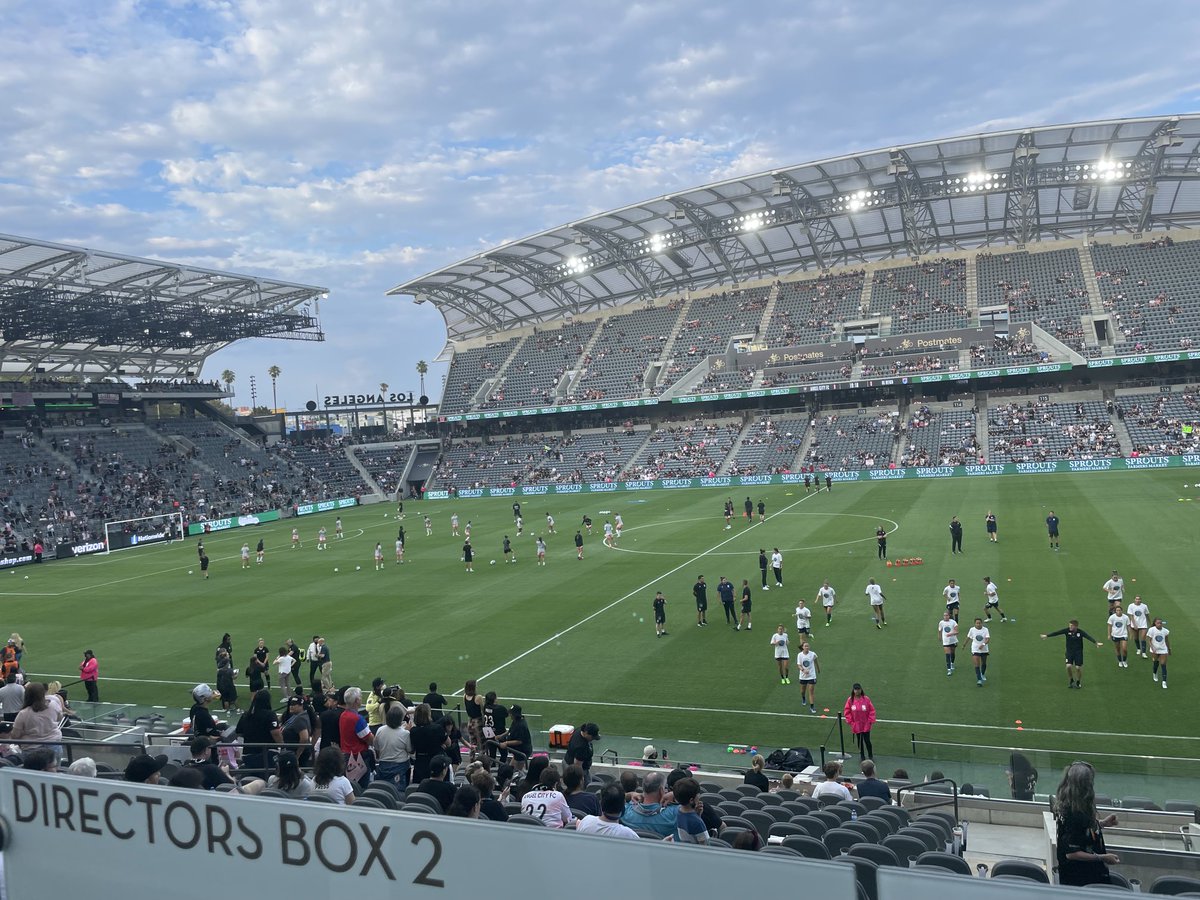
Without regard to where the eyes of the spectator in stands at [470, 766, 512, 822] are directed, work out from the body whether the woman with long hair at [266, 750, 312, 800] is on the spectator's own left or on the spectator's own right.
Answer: on the spectator's own left

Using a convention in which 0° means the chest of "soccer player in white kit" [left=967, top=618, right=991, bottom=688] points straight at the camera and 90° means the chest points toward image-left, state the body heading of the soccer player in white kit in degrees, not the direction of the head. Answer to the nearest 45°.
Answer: approximately 0°

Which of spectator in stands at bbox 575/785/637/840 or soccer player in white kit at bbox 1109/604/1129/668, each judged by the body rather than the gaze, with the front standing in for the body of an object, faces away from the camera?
the spectator in stands

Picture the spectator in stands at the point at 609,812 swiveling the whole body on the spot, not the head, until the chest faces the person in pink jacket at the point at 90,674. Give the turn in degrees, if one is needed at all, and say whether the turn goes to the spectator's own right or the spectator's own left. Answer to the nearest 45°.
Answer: approximately 45° to the spectator's own left

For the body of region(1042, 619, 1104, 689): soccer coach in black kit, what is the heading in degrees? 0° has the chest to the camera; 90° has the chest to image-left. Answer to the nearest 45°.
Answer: approximately 0°

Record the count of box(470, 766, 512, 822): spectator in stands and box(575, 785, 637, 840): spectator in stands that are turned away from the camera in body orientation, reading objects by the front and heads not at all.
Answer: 2

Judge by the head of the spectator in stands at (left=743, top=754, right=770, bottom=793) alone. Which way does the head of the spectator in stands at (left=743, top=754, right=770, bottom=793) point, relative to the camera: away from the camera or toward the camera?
away from the camera
